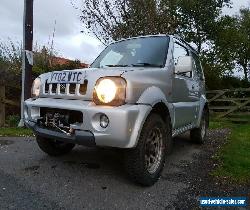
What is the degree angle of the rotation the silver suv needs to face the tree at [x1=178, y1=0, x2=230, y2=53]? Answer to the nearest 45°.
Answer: approximately 135° to its right

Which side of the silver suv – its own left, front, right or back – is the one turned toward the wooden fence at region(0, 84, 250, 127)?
back

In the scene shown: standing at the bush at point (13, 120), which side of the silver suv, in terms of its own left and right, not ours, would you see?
right

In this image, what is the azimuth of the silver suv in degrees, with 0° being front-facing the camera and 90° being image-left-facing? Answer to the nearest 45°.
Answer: approximately 45°

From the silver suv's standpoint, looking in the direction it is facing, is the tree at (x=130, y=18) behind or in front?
behind
